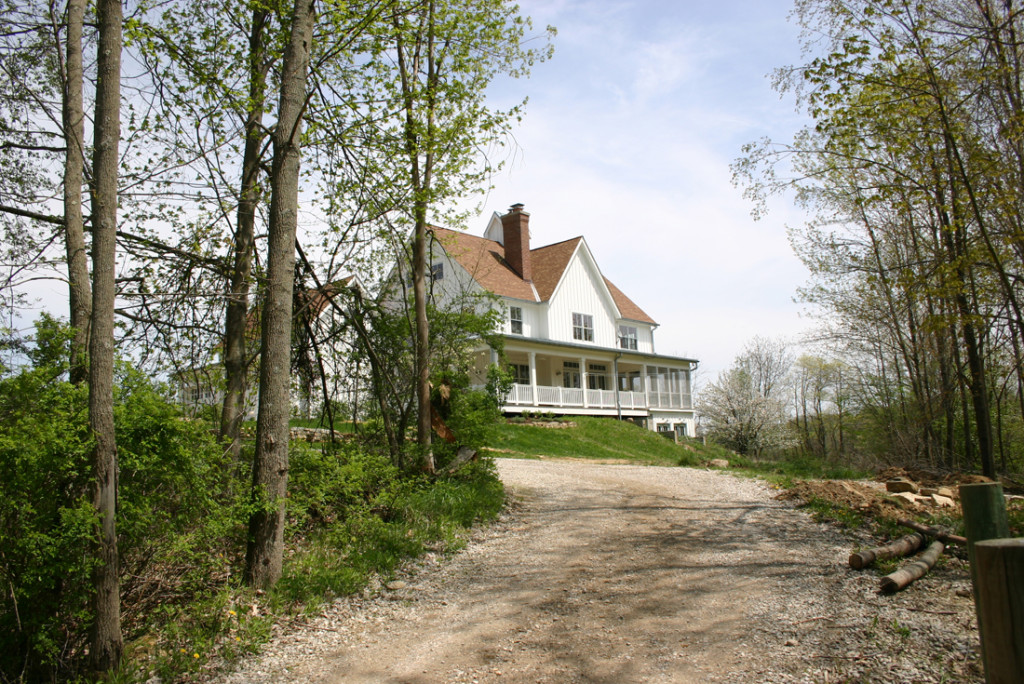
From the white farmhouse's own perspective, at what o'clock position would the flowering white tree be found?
The flowering white tree is roughly at 10 o'clock from the white farmhouse.

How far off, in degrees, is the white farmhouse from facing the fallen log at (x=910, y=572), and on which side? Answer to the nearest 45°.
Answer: approximately 45° to its right

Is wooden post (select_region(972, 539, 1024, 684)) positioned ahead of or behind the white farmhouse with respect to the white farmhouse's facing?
ahead

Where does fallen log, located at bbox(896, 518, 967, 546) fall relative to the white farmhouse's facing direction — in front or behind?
in front

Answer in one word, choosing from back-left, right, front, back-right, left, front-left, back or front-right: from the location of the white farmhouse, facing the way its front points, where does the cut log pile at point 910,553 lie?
front-right

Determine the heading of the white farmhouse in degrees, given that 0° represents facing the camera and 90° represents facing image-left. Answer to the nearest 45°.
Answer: approximately 315°
